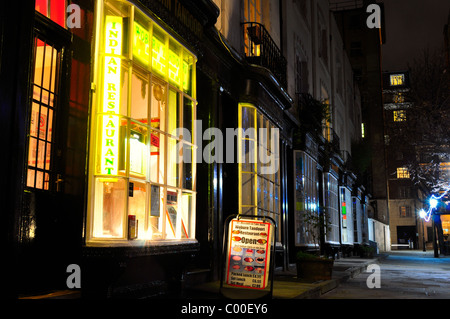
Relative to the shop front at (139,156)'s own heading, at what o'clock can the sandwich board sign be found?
The sandwich board sign is roughly at 10 o'clock from the shop front.

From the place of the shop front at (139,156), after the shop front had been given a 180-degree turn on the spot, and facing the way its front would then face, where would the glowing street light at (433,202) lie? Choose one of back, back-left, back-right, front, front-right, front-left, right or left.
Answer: right

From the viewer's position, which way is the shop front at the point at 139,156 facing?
facing the viewer and to the right of the viewer
